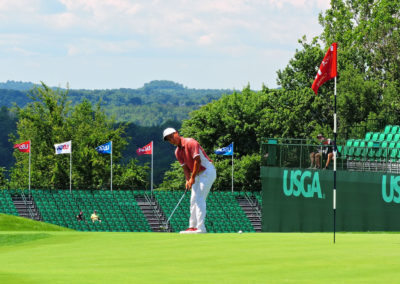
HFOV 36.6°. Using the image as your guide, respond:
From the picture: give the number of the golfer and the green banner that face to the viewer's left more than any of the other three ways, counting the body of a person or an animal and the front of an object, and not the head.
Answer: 1

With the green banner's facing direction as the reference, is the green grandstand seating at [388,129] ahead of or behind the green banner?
behind

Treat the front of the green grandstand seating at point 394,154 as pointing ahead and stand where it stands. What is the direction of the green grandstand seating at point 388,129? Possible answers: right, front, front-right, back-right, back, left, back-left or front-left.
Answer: back-right

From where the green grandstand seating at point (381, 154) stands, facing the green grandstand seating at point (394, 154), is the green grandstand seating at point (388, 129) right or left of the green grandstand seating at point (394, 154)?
left

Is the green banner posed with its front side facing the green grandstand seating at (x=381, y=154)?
no

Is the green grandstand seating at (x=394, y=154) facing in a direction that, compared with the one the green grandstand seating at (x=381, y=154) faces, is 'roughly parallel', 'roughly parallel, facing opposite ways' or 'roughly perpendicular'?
roughly parallel

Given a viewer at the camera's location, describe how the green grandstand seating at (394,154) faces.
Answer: facing the viewer and to the left of the viewer

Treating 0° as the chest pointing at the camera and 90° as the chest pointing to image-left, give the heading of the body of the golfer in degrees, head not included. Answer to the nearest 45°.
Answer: approximately 90°

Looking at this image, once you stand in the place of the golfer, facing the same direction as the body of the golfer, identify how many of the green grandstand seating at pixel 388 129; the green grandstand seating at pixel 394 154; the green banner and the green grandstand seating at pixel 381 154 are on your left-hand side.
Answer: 0

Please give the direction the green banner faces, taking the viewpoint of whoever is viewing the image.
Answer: facing the viewer

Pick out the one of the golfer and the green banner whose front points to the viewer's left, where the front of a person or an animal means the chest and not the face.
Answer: the golfer
